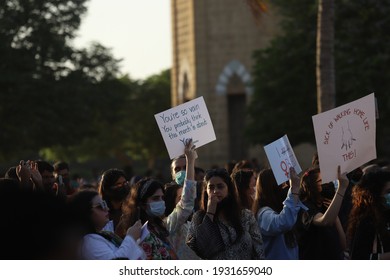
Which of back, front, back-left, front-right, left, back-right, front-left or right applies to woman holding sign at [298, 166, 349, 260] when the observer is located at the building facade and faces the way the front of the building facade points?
front

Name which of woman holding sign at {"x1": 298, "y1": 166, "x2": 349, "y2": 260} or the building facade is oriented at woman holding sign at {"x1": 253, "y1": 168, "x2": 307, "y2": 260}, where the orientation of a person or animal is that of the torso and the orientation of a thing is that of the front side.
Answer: the building facade

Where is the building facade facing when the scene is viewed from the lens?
facing the viewer

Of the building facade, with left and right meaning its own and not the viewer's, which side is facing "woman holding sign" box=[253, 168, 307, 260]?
front
